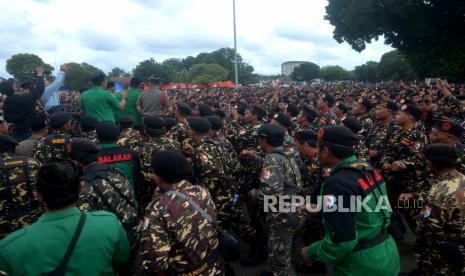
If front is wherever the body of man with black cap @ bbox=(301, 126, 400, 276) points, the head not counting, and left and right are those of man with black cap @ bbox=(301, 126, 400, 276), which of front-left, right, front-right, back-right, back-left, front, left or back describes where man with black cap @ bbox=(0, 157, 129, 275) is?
left

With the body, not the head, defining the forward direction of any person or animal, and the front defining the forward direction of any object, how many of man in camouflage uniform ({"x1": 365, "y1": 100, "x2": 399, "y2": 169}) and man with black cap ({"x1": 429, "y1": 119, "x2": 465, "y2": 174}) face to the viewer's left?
2

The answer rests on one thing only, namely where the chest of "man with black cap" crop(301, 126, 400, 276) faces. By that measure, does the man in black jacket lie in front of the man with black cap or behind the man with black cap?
in front

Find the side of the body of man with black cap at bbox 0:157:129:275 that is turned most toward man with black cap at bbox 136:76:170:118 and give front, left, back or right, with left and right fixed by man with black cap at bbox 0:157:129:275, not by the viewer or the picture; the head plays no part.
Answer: front

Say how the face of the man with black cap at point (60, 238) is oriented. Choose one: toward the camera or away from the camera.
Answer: away from the camera

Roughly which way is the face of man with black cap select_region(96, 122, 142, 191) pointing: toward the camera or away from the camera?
away from the camera

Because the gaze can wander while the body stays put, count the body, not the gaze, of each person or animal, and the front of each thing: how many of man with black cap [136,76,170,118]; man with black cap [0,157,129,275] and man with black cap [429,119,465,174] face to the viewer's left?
1

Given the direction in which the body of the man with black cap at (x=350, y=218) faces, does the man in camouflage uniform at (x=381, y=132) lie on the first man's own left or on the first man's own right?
on the first man's own right

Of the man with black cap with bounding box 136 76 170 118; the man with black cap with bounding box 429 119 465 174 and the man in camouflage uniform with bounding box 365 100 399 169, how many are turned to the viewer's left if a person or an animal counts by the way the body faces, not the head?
2

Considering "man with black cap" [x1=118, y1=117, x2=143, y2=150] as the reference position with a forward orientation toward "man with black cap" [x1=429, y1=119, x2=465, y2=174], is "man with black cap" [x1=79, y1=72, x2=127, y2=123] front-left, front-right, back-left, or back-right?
back-left

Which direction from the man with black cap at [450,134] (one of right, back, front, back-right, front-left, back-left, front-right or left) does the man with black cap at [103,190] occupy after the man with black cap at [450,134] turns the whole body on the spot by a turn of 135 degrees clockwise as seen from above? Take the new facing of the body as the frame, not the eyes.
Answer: back

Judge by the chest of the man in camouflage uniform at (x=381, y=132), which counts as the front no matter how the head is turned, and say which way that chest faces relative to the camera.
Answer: to the viewer's left

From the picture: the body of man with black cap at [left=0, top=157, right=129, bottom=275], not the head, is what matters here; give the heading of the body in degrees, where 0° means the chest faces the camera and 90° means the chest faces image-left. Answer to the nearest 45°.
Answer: approximately 180°

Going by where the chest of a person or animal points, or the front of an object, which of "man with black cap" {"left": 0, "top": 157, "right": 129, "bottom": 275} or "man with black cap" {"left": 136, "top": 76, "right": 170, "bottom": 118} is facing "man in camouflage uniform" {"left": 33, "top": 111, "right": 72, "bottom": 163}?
"man with black cap" {"left": 0, "top": 157, "right": 129, "bottom": 275}

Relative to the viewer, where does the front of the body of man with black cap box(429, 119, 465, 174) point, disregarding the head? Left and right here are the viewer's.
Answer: facing to the left of the viewer
